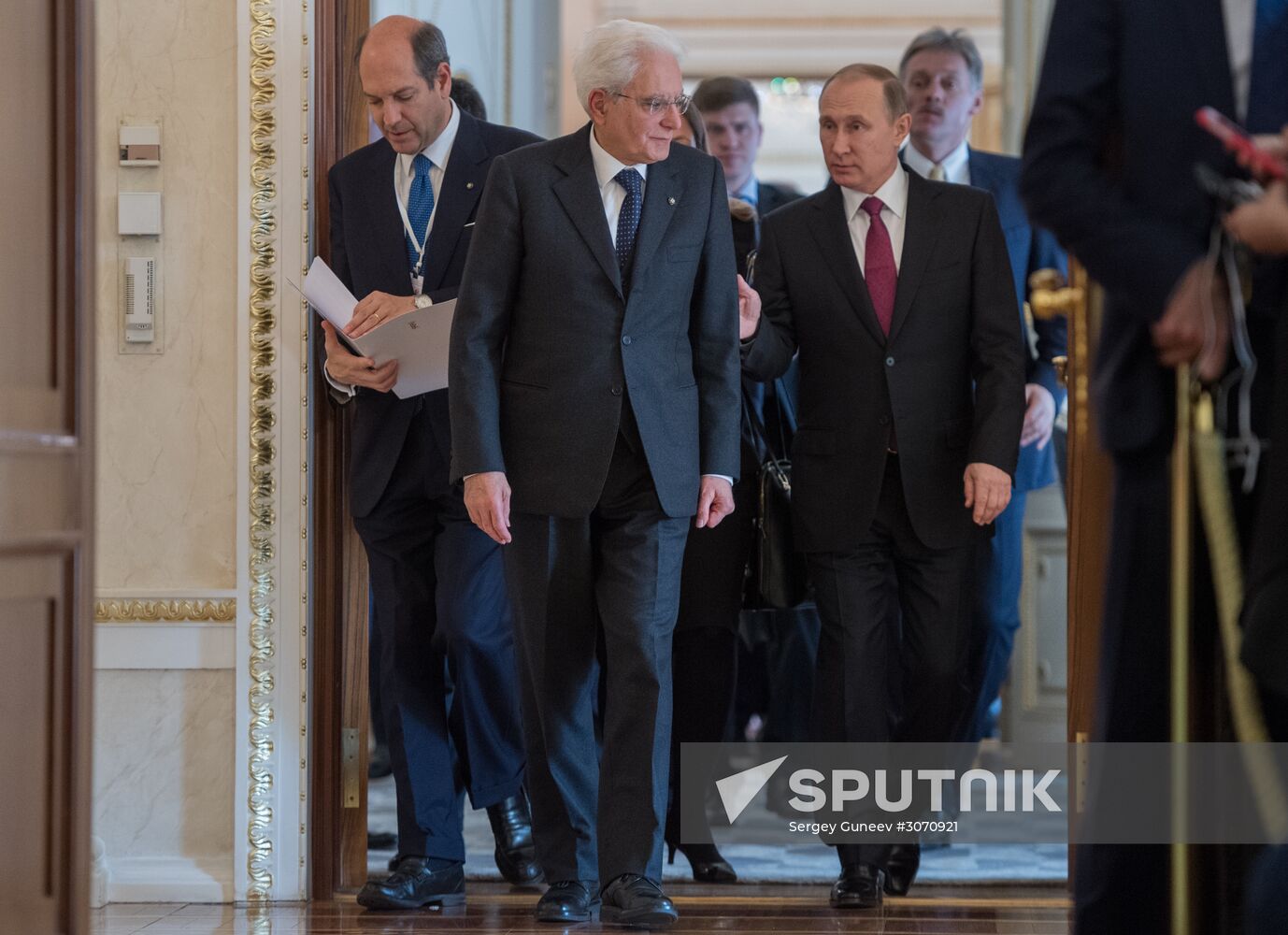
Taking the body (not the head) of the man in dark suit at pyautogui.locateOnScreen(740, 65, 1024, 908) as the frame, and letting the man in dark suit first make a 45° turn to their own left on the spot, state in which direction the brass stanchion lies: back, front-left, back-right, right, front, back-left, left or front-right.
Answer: front-right

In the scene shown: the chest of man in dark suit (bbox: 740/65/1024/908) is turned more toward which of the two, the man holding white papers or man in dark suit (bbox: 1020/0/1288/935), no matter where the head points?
the man in dark suit

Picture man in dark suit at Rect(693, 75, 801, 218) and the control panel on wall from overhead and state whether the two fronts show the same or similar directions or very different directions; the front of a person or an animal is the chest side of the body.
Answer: same or similar directions

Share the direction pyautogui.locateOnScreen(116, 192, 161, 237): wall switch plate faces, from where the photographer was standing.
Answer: facing the viewer

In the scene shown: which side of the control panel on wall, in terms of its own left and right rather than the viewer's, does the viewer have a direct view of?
front

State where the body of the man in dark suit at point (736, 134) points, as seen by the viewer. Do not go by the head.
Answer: toward the camera

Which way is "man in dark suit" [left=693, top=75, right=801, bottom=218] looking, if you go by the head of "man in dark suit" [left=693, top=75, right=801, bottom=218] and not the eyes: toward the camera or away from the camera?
toward the camera

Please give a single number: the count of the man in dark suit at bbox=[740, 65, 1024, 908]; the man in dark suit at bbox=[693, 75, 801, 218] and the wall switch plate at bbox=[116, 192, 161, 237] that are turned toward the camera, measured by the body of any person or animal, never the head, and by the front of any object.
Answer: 3
